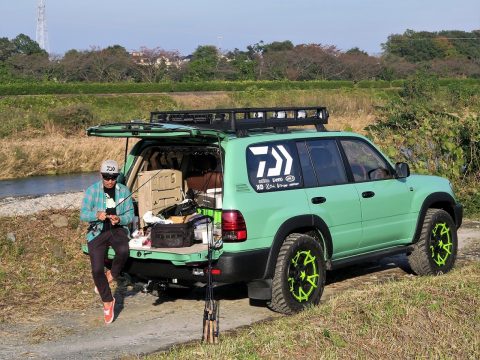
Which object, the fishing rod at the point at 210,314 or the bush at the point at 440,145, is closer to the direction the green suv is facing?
the bush

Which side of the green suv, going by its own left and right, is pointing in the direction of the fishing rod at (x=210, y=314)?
back

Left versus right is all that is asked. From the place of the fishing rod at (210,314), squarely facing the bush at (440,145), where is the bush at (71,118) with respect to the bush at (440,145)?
left

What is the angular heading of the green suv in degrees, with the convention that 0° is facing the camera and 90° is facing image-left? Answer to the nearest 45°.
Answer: approximately 225°

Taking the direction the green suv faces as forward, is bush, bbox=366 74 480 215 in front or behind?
in front

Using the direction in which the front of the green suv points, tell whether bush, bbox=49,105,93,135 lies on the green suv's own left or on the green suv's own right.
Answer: on the green suv's own left

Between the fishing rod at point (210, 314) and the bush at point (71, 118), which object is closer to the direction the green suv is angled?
the bush
